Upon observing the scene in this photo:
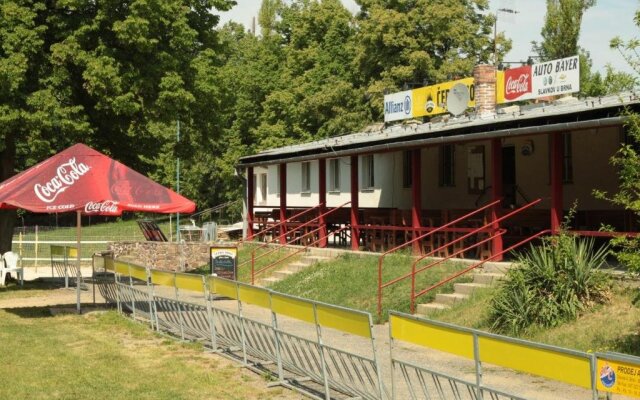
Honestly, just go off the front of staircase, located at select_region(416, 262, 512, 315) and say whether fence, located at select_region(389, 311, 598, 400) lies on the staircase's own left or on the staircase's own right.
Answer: on the staircase's own left

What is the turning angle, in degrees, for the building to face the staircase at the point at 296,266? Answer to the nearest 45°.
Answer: approximately 45° to its right

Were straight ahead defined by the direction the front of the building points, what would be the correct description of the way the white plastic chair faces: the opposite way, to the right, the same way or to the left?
to the left

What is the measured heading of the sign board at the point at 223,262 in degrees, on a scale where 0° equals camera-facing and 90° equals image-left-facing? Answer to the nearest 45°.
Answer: approximately 0°

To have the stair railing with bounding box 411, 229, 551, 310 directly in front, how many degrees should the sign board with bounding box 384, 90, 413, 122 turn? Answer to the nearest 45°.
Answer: approximately 45° to its left

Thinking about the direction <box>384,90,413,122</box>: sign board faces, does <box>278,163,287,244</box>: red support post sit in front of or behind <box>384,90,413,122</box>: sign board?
in front

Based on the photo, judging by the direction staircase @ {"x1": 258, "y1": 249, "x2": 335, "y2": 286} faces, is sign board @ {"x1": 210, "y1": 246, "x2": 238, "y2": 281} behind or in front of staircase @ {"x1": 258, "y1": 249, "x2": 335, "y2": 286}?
in front
